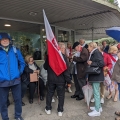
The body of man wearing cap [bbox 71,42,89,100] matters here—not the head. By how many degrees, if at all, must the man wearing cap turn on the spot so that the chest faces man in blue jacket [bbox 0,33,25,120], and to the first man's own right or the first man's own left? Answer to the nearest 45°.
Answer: approximately 45° to the first man's own left

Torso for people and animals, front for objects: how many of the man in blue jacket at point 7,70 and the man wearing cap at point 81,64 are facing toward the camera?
1

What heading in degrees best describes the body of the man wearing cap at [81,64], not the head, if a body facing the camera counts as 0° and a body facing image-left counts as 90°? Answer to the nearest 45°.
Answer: approximately 90°

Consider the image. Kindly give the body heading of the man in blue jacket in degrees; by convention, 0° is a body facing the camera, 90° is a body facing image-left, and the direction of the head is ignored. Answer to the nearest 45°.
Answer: approximately 0°

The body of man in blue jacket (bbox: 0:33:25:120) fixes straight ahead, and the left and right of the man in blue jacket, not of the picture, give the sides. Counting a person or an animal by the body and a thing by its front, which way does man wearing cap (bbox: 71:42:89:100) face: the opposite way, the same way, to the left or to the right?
to the right

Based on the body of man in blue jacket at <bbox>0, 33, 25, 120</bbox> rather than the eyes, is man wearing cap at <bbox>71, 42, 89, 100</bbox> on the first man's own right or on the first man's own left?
on the first man's own left
